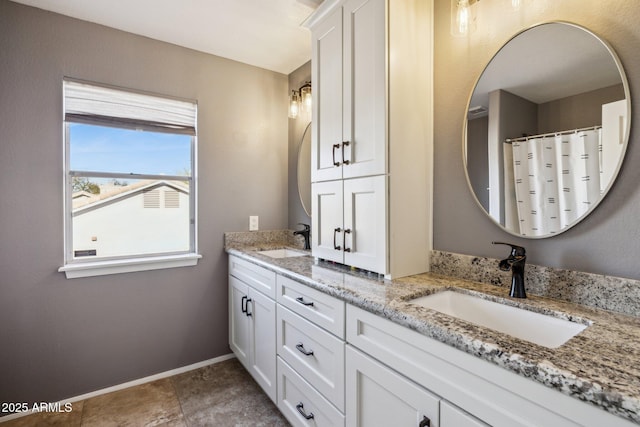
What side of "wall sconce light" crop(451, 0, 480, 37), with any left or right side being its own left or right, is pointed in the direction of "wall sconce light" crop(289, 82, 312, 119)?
right

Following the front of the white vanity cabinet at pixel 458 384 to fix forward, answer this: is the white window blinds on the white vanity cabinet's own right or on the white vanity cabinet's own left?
on the white vanity cabinet's own right

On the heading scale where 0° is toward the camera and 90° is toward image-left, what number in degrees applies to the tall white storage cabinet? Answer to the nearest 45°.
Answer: approximately 45°

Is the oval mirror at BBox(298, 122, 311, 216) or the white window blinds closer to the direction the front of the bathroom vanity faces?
the white window blinds
